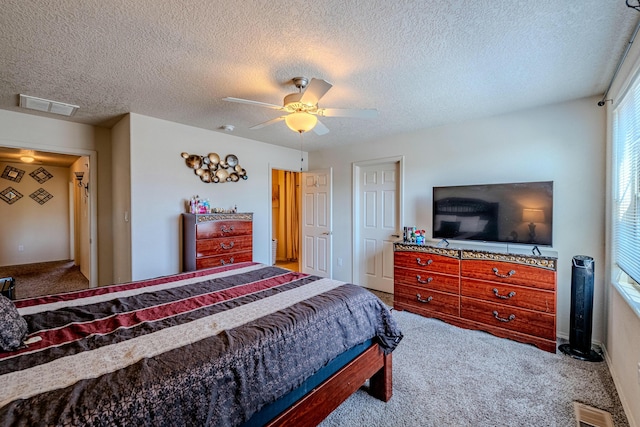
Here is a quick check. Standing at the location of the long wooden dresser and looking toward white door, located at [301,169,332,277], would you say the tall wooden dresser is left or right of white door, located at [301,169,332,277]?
left

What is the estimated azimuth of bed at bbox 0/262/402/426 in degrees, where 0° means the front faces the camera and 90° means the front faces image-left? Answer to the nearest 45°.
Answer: approximately 225°

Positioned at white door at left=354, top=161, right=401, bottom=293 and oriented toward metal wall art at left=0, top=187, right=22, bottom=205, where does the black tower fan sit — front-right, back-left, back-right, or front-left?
back-left

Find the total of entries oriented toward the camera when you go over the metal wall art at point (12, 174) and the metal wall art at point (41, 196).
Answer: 2

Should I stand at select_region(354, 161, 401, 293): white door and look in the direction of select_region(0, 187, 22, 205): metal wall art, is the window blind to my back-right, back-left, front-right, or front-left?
back-left

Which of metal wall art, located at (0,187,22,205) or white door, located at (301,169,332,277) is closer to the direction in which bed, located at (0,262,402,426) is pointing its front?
the white door

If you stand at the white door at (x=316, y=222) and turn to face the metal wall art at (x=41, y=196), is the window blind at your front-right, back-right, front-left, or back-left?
back-left

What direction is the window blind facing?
to the viewer's left

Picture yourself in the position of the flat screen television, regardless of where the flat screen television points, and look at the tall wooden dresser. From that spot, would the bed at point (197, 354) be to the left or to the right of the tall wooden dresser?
left

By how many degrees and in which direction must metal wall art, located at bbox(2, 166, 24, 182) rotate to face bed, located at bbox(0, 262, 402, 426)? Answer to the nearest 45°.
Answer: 0° — it already faces it
